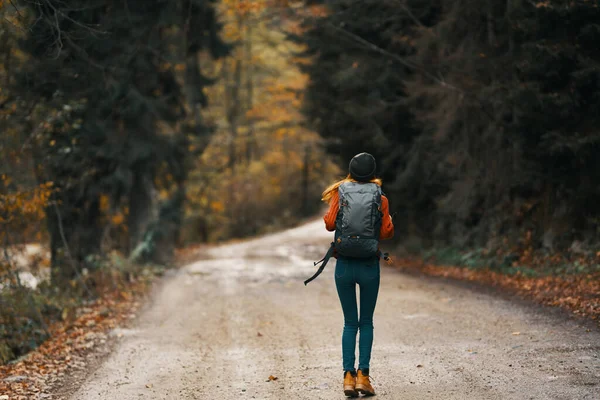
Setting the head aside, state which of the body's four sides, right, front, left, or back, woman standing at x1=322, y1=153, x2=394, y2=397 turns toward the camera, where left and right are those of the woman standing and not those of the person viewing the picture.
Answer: back

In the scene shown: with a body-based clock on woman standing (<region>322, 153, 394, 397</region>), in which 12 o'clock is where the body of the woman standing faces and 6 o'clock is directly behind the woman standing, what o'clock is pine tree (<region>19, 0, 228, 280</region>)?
The pine tree is roughly at 11 o'clock from the woman standing.
